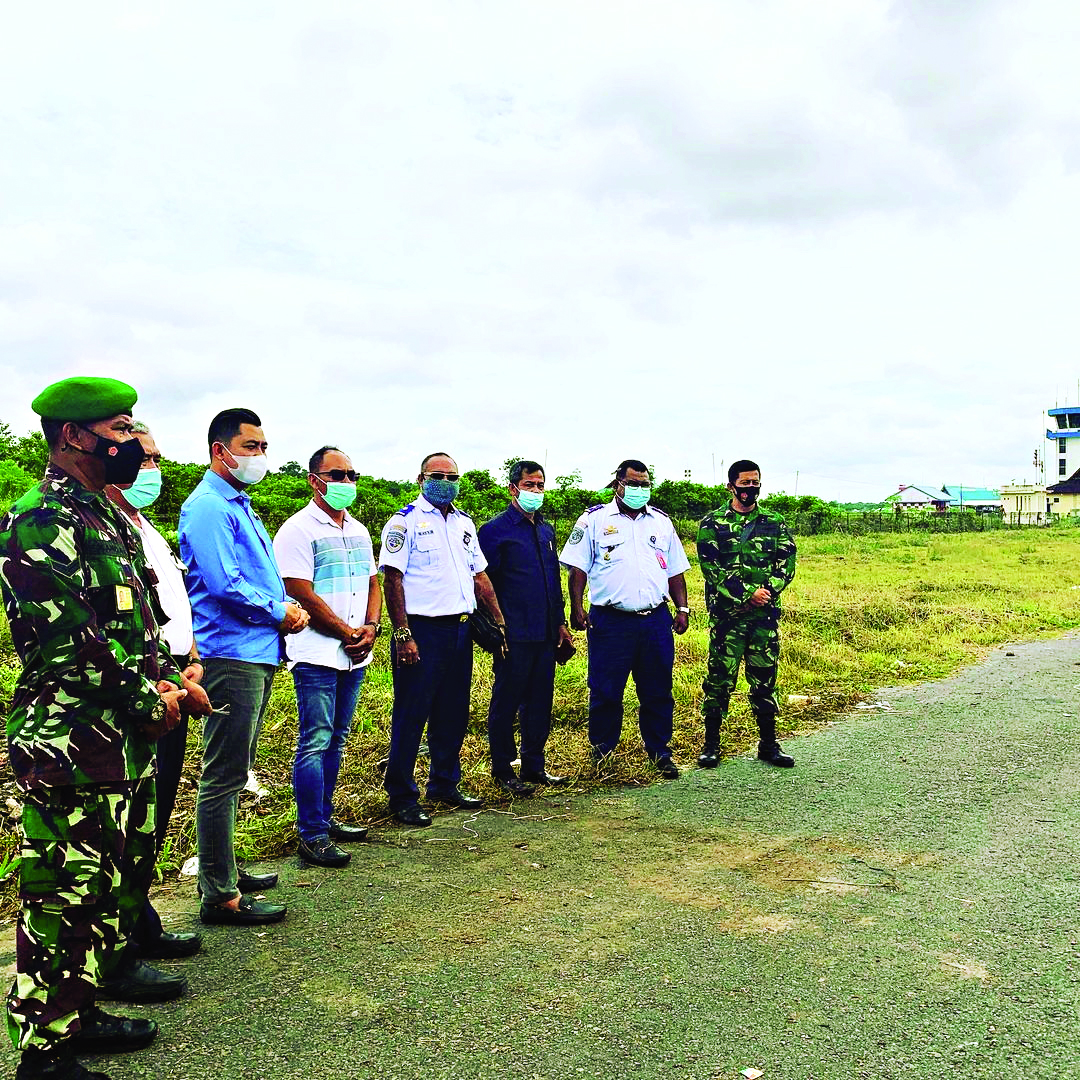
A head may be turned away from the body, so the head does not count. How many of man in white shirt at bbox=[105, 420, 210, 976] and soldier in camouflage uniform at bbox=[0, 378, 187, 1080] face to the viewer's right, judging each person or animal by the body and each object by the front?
2

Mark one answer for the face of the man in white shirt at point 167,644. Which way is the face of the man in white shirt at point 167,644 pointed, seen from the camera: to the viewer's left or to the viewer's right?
to the viewer's right

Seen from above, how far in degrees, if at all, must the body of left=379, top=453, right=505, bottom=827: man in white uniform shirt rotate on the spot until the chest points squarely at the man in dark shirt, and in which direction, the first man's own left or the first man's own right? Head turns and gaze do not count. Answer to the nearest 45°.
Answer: approximately 90° to the first man's own left

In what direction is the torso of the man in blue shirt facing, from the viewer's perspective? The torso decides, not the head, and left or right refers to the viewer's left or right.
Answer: facing to the right of the viewer

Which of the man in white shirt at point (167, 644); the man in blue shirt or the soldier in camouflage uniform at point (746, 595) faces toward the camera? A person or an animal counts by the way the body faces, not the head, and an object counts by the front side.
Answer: the soldier in camouflage uniform

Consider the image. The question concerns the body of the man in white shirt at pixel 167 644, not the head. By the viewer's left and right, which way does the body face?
facing to the right of the viewer

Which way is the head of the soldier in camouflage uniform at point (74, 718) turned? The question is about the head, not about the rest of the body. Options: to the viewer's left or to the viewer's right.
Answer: to the viewer's right

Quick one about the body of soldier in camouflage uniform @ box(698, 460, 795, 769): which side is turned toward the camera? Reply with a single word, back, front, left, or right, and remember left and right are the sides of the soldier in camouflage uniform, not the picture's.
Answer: front

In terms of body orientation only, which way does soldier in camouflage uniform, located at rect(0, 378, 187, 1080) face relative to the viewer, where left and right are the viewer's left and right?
facing to the right of the viewer
